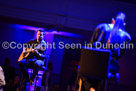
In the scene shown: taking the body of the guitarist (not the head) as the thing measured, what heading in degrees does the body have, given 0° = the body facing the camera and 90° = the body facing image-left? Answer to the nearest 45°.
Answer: approximately 45°
